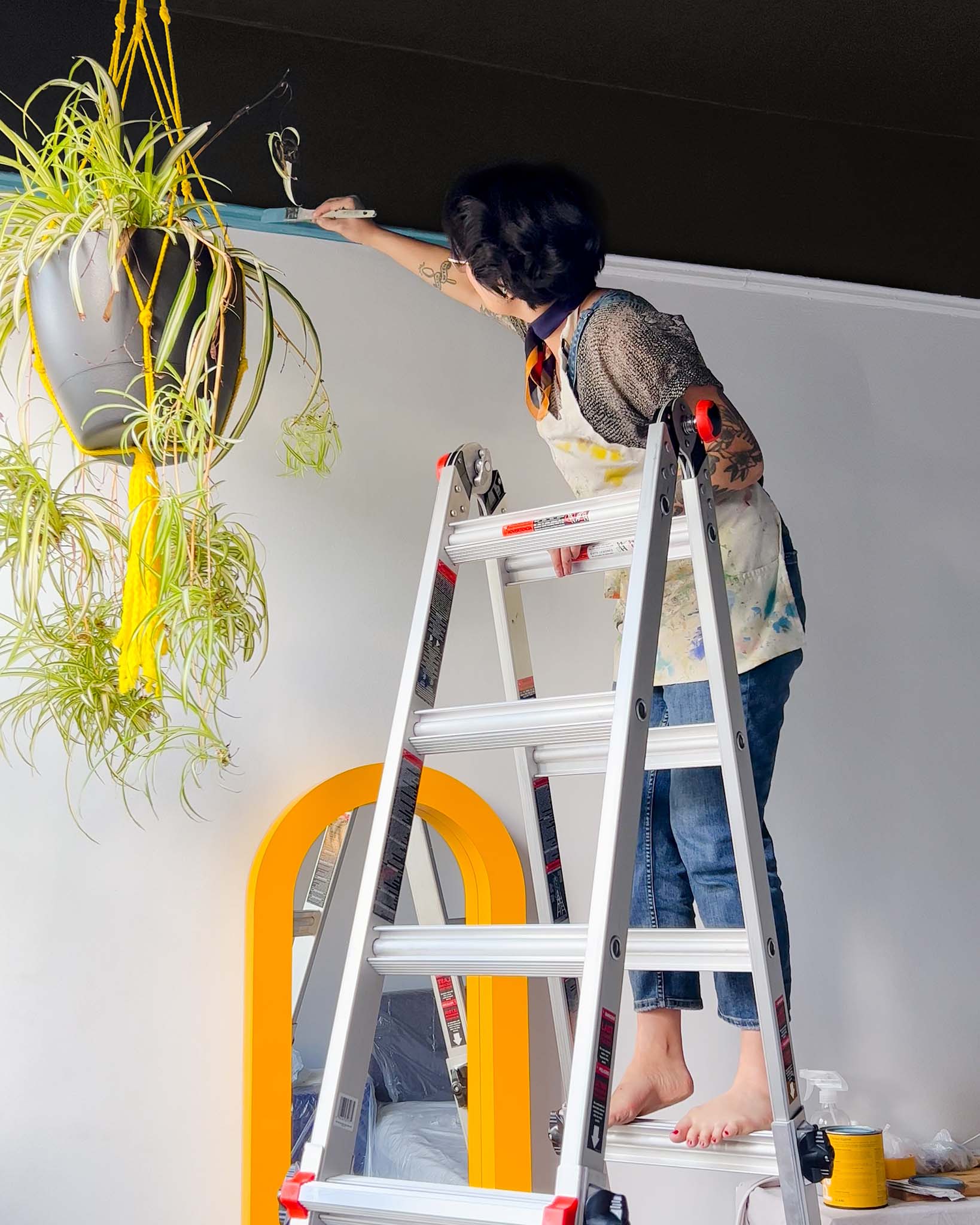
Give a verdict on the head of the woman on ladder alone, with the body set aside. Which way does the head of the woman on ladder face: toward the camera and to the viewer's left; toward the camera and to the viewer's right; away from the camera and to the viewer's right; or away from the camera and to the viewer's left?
away from the camera and to the viewer's left

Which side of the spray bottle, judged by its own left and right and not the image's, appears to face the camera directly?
left

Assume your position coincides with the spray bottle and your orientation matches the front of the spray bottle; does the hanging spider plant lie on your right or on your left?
on your left
